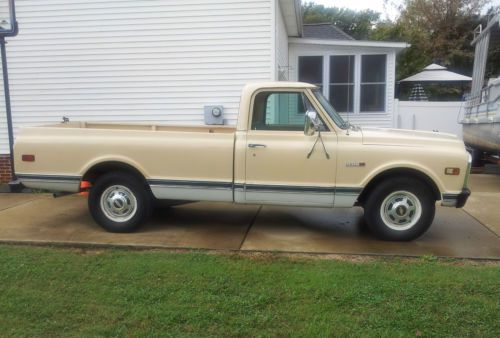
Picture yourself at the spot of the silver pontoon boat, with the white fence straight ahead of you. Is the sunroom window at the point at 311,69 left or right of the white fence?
left

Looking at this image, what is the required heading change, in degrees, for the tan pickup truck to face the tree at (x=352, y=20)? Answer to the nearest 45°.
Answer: approximately 90° to its left

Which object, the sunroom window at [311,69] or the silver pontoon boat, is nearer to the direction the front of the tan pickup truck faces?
the silver pontoon boat

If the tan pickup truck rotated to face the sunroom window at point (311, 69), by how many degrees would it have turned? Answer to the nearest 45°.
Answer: approximately 90° to its left

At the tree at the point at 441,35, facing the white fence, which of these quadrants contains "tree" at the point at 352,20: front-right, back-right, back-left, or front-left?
back-right

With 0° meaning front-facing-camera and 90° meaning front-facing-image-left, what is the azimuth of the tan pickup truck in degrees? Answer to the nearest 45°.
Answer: approximately 270°

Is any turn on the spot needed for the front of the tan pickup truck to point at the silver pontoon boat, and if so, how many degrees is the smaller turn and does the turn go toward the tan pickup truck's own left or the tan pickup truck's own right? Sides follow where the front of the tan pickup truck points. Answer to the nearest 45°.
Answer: approximately 45° to the tan pickup truck's own left
